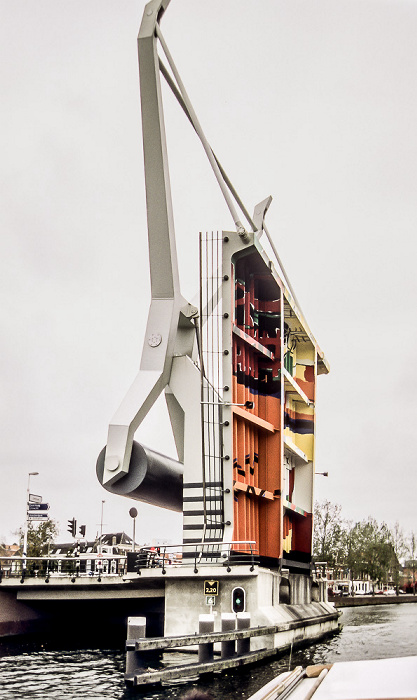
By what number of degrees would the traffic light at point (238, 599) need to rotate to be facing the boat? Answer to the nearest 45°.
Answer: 0° — it already faces it

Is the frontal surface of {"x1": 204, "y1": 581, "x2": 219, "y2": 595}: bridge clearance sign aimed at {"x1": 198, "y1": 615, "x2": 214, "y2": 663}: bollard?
yes

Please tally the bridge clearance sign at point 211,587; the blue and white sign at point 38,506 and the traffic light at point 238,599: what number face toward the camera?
3

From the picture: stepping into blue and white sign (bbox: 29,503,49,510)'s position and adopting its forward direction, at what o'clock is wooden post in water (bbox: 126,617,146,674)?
The wooden post in water is roughly at 12 o'clock from the blue and white sign.

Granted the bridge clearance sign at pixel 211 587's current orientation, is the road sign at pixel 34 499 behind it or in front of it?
behind

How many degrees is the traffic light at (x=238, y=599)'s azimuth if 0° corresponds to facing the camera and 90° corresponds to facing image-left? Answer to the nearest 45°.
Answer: approximately 0°

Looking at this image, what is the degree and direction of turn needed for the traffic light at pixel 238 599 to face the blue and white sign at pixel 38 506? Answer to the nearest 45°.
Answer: approximately 135° to its right

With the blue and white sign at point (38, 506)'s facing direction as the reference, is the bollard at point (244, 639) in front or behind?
in front

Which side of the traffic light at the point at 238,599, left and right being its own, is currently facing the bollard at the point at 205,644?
front

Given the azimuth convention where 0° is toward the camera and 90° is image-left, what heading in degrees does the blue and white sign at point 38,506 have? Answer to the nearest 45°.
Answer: approximately 0°

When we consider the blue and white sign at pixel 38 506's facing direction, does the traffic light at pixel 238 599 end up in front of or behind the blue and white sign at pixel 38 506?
in front
